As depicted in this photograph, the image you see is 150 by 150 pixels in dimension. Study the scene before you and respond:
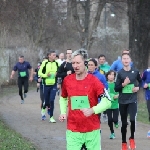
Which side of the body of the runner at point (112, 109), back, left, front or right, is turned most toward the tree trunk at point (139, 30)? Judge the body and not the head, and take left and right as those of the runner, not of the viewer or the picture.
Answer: back

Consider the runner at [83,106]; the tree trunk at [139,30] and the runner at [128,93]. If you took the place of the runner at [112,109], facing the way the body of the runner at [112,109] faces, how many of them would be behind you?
1

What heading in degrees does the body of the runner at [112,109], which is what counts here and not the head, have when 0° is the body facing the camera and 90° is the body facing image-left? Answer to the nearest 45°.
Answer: approximately 0°

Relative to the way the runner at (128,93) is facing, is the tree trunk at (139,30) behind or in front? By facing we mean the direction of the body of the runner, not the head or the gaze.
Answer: behind

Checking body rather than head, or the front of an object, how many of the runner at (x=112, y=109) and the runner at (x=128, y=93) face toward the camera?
2

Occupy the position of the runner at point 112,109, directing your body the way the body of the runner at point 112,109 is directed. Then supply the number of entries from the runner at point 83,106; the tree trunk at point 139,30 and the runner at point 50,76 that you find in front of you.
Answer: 1

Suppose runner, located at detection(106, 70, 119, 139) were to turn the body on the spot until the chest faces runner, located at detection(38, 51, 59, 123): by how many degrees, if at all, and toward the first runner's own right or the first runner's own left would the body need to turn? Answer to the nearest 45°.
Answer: approximately 135° to the first runner's own right

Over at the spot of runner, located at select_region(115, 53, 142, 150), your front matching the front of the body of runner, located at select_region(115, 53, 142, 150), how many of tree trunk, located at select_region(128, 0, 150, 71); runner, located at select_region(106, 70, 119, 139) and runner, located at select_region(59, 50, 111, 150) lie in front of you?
1

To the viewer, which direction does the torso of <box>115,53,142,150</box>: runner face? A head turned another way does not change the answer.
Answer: toward the camera

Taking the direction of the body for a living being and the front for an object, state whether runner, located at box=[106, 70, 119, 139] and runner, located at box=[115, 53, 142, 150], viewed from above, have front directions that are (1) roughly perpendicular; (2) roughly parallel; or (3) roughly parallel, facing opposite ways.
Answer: roughly parallel
